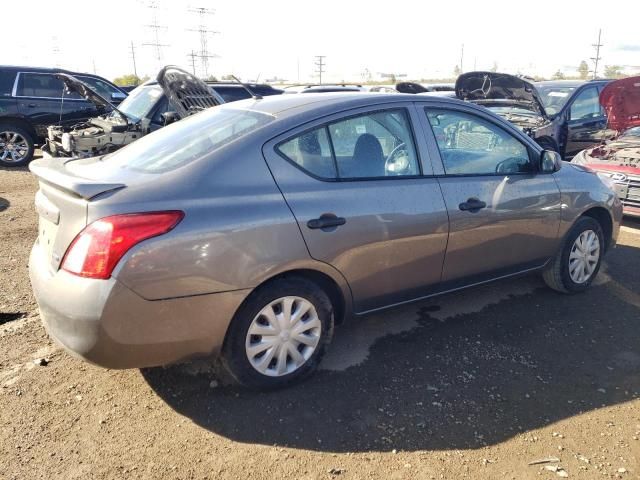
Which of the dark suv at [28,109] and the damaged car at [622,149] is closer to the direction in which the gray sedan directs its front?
the damaged car

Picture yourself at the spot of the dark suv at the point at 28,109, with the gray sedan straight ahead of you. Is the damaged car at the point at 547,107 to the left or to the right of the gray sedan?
left

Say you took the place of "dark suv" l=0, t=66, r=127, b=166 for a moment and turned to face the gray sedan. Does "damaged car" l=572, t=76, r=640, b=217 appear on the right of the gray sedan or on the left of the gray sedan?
left

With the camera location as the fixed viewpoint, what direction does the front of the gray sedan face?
facing away from the viewer and to the right of the viewer

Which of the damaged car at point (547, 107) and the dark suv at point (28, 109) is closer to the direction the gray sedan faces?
the damaged car

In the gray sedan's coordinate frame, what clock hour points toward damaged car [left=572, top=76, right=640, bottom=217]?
The damaged car is roughly at 12 o'clock from the gray sedan.

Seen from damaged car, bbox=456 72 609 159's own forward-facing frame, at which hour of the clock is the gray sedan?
The gray sedan is roughly at 11 o'clock from the damaged car.

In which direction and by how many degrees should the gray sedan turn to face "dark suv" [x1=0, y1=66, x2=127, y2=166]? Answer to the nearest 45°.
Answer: approximately 90° to its left

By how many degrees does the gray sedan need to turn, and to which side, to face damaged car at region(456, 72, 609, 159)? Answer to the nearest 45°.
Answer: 0° — it already faces it

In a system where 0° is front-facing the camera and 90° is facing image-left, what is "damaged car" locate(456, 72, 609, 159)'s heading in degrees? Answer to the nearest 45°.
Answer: approximately 45°

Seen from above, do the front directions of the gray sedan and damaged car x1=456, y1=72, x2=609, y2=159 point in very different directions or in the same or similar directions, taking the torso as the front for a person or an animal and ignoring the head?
very different directions
